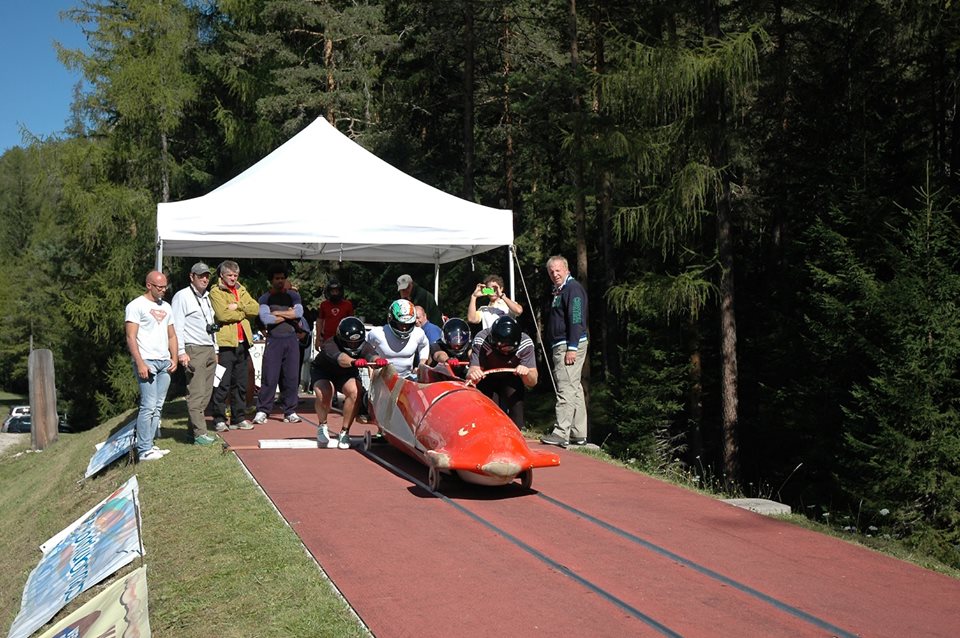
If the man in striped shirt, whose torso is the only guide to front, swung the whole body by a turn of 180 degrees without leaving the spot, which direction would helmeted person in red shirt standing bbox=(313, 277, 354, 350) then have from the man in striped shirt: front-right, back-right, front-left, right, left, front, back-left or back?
front-left

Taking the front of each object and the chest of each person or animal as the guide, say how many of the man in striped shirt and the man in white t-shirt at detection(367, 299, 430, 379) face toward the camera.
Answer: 2

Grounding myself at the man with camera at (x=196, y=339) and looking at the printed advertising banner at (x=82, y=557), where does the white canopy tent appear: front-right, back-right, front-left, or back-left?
back-left

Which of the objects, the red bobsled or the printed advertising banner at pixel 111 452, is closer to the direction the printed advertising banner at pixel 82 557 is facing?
the red bobsled

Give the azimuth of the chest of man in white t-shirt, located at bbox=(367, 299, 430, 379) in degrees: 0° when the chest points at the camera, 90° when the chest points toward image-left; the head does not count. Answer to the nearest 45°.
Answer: approximately 0°

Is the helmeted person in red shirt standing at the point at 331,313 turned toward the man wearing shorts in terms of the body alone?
yes

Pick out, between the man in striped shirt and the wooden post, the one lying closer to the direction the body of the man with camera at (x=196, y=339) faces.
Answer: the man in striped shirt

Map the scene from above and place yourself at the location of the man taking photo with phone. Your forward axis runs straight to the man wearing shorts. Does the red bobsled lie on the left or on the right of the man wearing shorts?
left
